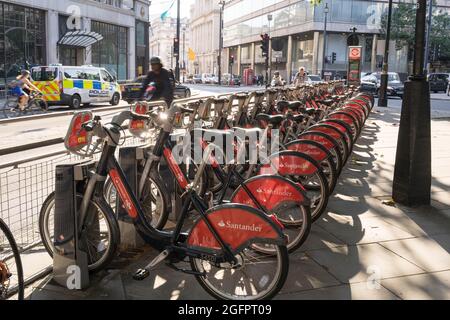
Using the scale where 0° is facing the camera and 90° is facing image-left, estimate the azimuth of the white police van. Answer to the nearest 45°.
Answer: approximately 225°

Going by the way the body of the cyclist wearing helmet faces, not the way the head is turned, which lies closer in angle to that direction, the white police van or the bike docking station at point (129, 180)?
the bike docking station

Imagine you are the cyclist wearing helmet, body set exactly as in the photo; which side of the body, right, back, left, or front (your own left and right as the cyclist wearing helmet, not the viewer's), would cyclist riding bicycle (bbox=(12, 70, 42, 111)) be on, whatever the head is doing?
right

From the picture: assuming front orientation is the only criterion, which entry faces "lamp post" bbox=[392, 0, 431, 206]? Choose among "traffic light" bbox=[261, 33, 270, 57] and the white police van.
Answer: the traffic light

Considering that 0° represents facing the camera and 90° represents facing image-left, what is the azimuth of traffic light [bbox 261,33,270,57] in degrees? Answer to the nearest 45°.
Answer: approximately 0°

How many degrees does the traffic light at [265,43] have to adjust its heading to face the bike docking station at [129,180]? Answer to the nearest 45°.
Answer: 0° — it already faces it
